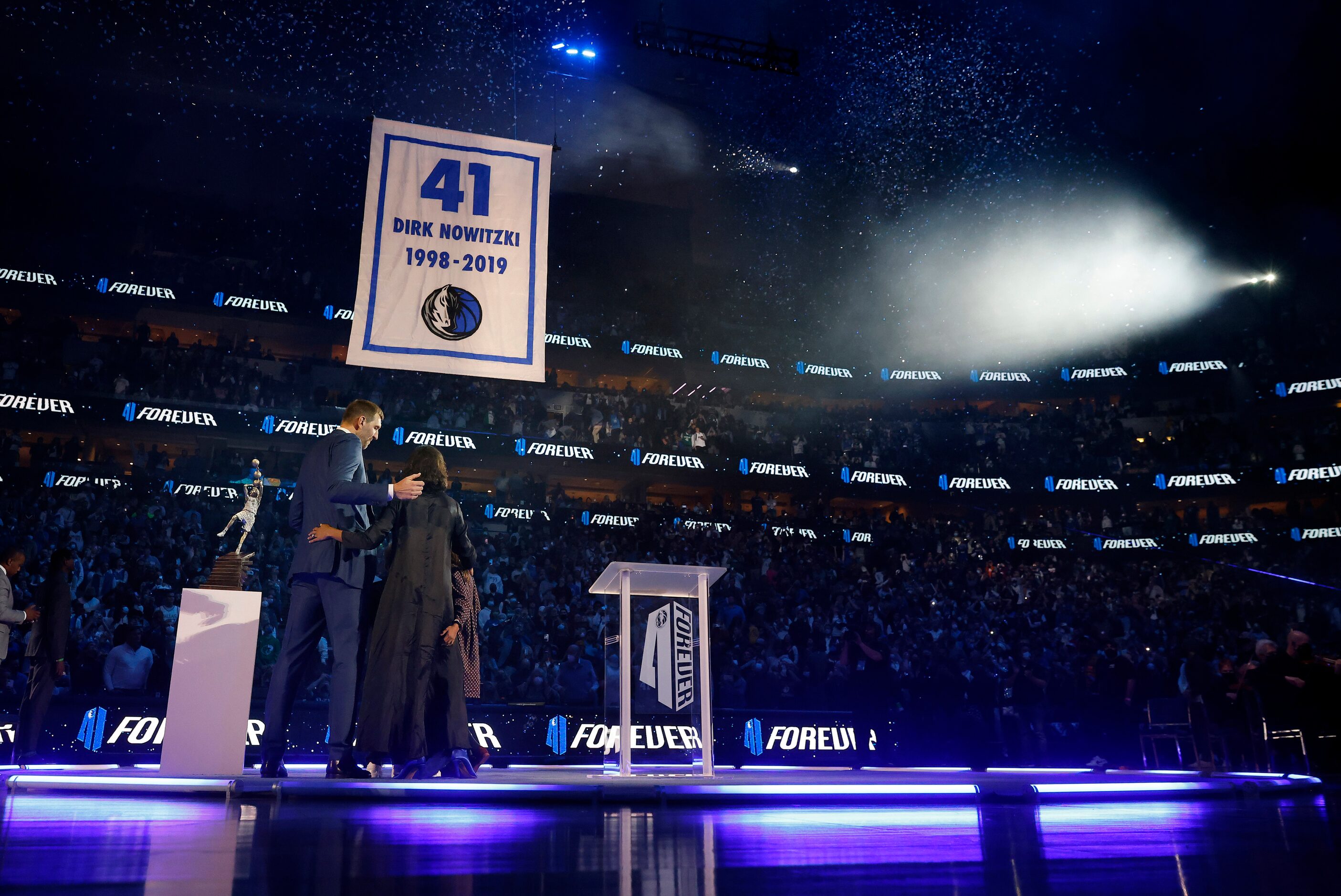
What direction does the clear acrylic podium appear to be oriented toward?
toward the camera

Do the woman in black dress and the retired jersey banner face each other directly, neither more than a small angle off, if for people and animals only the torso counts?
yes

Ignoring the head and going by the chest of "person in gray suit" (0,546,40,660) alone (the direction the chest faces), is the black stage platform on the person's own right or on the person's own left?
on the person's own right

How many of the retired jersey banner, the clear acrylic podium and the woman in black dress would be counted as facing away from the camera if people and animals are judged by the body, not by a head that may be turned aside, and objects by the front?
1

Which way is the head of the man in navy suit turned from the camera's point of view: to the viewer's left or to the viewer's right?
to the viewer's right

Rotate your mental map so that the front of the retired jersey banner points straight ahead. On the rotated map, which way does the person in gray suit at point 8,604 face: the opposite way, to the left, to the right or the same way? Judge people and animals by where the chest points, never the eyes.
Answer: to the left

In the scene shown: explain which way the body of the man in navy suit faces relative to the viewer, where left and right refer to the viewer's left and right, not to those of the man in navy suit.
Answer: facing away from the viewer and to the right of the viewer

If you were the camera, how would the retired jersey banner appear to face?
facing the viewer

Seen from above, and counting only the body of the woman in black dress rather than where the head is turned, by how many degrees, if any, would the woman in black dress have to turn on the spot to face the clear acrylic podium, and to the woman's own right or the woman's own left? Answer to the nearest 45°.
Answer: approximately 90° to the woman's own right

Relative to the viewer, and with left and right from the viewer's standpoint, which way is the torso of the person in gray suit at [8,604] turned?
facing to the right of the viewer

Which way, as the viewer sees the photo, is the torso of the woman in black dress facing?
away from the camera

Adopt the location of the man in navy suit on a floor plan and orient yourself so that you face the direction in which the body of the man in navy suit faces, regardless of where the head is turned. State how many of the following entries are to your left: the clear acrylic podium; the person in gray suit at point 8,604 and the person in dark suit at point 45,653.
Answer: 2
